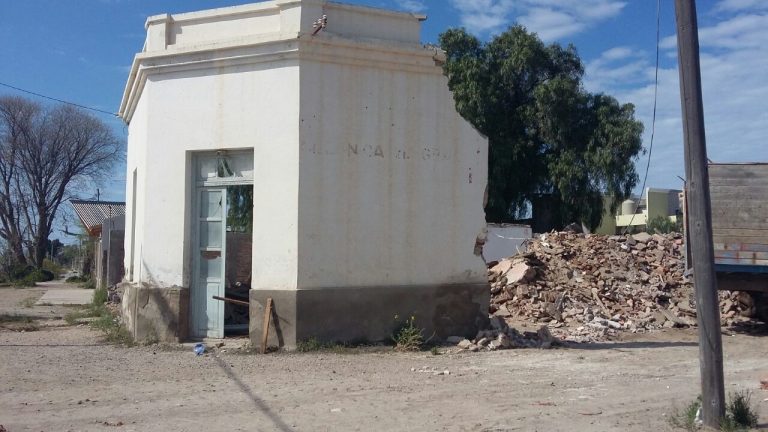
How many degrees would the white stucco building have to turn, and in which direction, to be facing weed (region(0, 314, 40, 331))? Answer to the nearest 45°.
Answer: approximately 90° to its right

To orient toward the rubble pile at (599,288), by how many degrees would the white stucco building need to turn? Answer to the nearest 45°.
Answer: approximately 180°

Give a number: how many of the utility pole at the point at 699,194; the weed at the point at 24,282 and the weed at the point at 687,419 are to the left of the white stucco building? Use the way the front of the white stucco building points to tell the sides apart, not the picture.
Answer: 2

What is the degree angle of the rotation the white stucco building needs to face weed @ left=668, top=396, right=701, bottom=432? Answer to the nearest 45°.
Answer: approximately 90° to its left

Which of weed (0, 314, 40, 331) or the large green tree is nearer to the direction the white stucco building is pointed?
the weed

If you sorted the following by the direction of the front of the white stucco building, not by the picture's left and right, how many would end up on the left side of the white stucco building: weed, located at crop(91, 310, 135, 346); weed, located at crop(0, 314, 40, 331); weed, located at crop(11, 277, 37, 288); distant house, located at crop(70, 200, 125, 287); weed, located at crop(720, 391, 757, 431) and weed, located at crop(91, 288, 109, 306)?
1

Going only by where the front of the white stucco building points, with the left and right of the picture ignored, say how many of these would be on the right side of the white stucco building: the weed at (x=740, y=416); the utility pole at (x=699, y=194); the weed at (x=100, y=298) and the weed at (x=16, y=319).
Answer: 2

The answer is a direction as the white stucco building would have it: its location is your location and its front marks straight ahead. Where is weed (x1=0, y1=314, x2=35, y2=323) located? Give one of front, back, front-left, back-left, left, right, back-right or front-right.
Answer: right

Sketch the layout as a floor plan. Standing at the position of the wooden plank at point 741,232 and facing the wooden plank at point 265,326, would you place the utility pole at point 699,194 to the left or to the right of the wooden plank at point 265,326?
left

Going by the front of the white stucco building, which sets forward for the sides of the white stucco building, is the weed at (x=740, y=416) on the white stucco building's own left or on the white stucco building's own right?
on the white stucco building's own left

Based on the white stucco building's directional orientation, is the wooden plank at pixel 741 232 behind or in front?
behind
